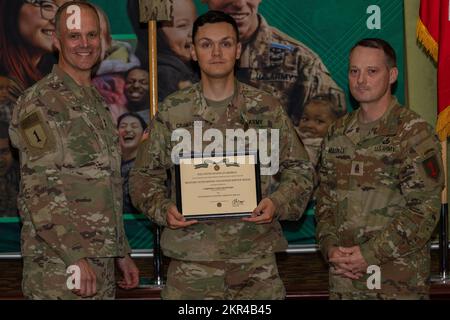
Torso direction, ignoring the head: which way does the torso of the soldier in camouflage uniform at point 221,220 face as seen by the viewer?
toward the camera

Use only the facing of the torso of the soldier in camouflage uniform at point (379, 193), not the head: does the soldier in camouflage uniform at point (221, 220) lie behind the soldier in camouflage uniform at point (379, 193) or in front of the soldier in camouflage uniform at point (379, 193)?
in front

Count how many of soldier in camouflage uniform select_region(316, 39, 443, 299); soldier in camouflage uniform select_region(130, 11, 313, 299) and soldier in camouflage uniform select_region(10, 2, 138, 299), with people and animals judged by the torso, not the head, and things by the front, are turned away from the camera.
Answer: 0

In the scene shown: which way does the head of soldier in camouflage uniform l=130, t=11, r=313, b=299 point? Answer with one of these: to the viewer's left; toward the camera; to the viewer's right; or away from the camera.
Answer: toward the camera

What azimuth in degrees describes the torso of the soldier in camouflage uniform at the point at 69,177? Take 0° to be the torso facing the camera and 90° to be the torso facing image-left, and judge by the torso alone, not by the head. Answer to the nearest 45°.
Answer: approximately 315°

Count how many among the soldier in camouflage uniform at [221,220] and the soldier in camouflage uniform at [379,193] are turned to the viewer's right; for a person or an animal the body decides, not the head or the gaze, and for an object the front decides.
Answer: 0

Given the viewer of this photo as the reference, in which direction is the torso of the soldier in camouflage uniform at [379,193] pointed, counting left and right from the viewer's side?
facing the viewer and to the left of the viewer

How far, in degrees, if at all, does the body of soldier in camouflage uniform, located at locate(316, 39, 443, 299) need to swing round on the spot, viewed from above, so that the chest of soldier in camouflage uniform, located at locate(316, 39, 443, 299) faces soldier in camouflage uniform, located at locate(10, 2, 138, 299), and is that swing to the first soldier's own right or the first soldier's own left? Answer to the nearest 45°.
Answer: approximately 45° to the first soldier's own right

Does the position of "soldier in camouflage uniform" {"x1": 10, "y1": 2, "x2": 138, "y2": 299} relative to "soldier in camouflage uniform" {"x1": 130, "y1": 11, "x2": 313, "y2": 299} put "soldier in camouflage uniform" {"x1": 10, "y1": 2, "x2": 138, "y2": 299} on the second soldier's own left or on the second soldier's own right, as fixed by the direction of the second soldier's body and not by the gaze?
on the second soldier's own right

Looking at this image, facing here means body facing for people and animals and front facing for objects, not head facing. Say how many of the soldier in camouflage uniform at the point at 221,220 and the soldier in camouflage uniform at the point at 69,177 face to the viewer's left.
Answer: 0

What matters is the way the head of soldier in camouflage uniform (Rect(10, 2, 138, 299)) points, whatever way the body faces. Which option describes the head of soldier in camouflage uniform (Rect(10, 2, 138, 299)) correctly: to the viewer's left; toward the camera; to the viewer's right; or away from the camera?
toward the camera

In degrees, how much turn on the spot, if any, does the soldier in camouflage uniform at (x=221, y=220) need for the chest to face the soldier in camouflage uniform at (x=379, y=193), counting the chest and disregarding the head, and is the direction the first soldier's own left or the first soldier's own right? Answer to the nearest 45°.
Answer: approximately 90° to the first soldier's own left
